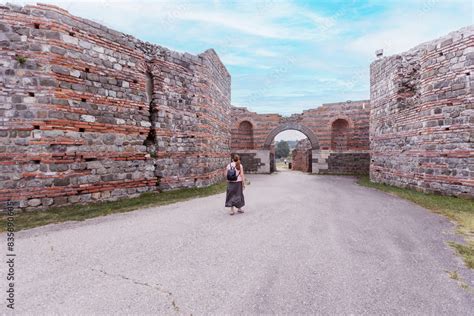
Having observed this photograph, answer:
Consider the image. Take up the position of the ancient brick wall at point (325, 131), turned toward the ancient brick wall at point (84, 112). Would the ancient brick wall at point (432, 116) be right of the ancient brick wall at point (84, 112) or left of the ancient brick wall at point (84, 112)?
left

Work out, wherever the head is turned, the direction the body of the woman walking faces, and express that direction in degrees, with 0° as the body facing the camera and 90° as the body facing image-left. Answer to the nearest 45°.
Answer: approximately 225°

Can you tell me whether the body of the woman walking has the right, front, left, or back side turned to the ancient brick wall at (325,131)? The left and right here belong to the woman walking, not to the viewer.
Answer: front

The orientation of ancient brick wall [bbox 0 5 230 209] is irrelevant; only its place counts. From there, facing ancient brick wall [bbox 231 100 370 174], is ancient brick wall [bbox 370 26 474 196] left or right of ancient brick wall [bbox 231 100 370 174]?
right

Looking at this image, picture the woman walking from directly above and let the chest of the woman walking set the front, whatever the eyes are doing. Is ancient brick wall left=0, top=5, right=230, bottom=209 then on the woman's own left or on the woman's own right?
on the woman's own left
